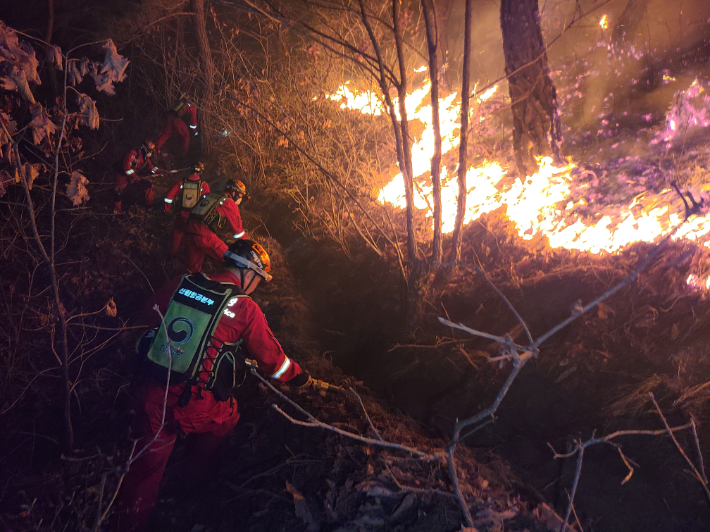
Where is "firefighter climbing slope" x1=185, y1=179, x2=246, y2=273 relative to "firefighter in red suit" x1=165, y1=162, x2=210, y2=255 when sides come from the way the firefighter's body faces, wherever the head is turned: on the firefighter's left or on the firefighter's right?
on the firefighter's right

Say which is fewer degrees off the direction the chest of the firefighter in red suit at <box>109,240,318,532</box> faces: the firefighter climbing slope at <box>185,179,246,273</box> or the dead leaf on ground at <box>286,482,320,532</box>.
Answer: the firefighter climbing slope

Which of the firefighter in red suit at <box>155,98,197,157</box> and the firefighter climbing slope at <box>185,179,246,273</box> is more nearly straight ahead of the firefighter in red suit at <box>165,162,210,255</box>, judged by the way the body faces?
the firefighter in red suit

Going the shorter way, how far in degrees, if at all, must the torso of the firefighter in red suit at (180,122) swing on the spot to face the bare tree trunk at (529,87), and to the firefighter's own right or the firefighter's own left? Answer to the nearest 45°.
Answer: approximately 90° to the firefighter's own right

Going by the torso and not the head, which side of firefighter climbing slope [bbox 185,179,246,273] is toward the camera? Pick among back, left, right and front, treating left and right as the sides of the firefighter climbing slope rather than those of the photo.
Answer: right

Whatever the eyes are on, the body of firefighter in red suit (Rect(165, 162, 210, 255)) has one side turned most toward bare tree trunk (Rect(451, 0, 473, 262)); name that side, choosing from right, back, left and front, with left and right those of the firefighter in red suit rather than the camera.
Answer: right

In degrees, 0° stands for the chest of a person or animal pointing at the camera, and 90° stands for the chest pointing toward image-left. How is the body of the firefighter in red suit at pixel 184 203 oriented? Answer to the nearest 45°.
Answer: approximately 225°

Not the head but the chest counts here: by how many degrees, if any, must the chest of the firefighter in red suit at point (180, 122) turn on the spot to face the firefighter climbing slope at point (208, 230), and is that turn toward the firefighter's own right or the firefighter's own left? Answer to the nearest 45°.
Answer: approximately 135° to the firefighter's own right

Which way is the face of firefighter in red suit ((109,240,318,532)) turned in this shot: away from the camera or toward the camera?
away from the camera

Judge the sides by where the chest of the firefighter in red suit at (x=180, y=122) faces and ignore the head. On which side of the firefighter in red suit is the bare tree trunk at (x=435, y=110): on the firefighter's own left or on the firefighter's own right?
on the firefighter's own right

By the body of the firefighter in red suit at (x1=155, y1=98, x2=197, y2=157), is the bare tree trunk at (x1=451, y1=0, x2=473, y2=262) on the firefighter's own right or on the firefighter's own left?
on the firefighter's own right

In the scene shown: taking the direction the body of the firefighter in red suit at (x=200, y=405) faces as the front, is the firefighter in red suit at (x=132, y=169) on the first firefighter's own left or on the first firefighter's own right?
on the first firefighter's own left
